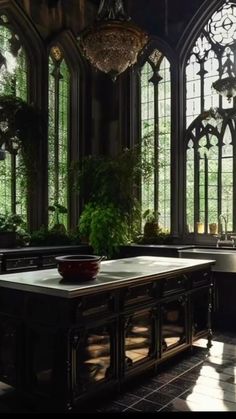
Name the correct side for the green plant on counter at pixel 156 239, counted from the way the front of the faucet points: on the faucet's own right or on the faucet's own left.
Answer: on the faucet's own right

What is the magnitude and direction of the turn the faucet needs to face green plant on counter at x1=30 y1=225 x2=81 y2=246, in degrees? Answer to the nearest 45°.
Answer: approximately 45° to its right

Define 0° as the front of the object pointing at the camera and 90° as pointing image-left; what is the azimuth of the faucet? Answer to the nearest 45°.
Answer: approximately 45°
